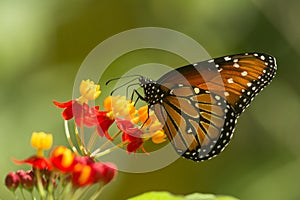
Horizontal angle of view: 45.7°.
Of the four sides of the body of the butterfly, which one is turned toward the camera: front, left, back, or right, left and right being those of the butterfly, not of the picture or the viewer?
left
